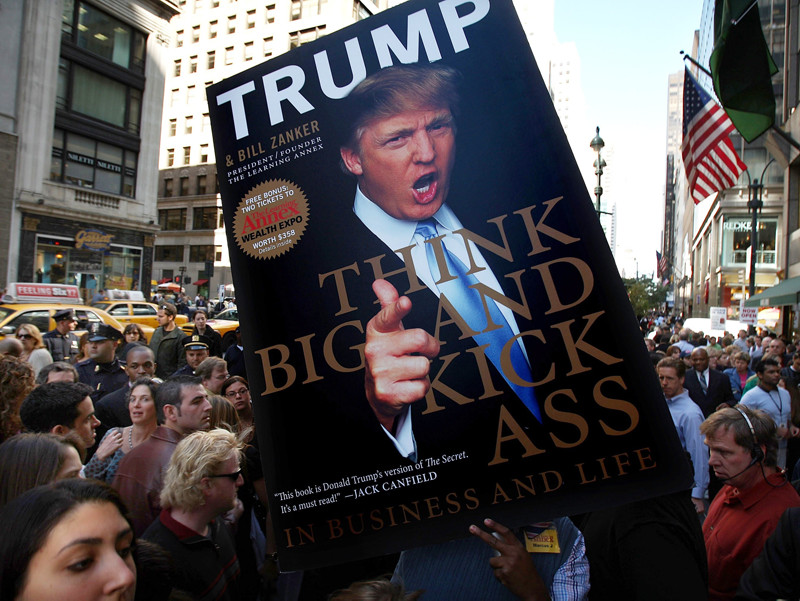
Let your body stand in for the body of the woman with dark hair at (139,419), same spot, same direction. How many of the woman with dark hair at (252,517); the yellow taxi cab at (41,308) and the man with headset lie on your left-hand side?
2

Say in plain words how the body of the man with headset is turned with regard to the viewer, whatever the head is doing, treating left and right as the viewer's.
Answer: facing the viewer and to the left of the viewer

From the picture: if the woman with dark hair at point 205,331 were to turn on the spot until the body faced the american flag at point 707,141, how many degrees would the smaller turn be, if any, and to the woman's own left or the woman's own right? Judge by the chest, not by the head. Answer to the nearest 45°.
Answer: approximately 90° to the woman's own left

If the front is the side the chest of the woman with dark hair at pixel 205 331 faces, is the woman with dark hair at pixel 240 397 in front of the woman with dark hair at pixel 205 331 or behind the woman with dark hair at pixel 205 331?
in front

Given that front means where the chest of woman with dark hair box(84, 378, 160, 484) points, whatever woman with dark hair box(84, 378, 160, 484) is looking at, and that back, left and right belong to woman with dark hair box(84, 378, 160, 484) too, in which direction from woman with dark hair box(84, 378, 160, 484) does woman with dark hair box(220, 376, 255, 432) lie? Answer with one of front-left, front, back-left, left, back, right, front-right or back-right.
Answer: back

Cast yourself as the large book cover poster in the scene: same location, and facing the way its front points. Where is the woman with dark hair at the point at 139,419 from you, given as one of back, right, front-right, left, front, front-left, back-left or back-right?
back-right

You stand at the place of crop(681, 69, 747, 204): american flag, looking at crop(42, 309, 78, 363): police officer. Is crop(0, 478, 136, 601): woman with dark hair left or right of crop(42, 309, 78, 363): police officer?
left

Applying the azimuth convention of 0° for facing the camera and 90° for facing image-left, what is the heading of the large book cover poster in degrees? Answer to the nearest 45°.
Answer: approximately 0°

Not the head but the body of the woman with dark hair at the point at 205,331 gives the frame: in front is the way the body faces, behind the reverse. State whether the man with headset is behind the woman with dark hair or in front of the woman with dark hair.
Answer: in front

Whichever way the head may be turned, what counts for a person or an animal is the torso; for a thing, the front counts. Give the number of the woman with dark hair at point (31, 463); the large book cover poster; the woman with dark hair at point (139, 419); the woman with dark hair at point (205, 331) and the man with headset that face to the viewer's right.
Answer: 1

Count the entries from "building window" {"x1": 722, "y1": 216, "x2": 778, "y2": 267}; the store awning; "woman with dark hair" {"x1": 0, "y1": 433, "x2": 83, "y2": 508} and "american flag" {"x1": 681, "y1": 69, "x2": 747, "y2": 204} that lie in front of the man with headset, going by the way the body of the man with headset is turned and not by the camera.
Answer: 1

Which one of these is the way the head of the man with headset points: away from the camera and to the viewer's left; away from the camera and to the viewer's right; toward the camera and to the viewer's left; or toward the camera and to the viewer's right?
toward the camera and to the viewer's left

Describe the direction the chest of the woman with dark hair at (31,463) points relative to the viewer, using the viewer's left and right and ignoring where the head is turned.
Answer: facing to the right of the viewer

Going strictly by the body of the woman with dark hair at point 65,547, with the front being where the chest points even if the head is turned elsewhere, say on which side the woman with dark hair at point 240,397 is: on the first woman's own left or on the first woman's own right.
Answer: on the first woman's own left

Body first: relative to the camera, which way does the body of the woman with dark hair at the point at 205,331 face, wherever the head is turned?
toward the camera

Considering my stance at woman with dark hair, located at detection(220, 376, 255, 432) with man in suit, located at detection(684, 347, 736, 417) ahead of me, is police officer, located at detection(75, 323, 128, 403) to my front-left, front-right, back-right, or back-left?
back-left

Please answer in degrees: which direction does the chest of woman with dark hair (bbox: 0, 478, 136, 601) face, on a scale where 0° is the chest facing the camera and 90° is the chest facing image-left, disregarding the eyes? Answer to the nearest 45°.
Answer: approximately 315°
